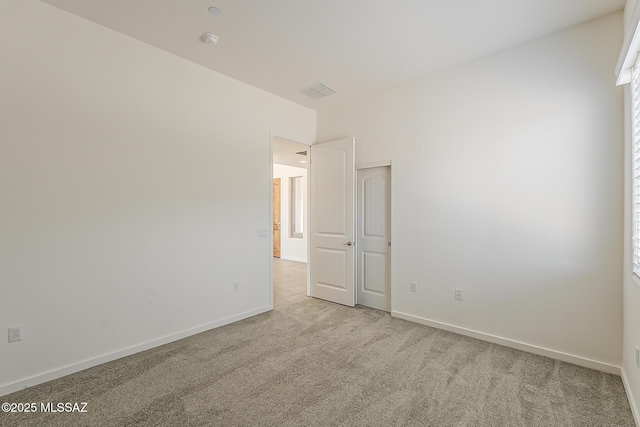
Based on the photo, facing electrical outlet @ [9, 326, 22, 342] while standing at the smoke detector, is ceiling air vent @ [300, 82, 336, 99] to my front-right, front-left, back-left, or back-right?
back-right

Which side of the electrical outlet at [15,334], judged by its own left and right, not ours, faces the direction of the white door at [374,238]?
left

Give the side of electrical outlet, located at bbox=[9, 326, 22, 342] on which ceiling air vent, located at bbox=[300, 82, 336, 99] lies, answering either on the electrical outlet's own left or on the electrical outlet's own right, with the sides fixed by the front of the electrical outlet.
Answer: on the electrical outlet's own left

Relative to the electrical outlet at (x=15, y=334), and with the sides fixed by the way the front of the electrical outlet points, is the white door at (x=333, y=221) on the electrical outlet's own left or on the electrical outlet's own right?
on the electrical outlet's own left
